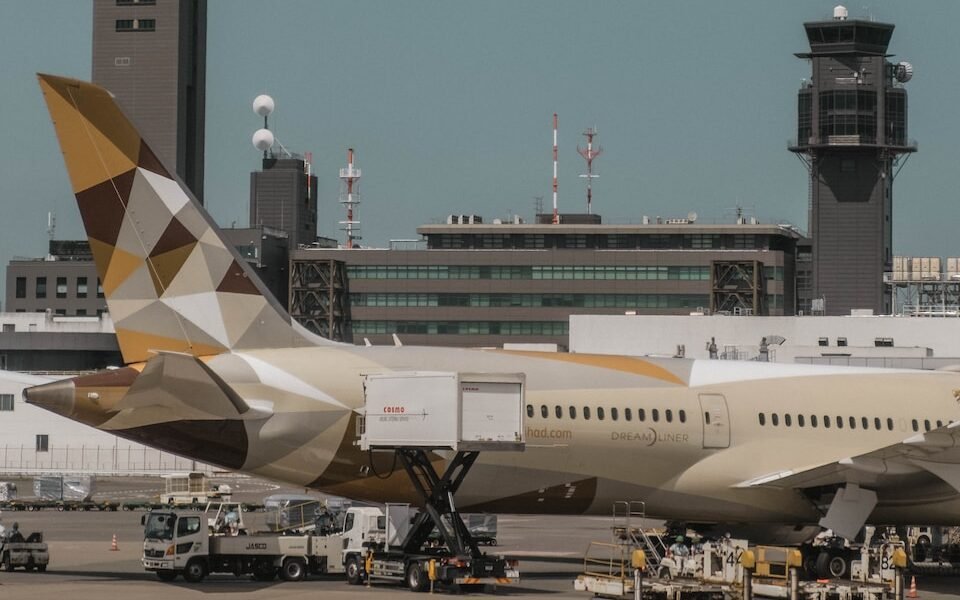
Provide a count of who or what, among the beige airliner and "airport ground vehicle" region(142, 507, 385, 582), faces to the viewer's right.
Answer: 1

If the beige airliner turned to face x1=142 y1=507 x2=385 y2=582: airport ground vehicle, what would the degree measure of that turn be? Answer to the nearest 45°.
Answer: approximately 180°

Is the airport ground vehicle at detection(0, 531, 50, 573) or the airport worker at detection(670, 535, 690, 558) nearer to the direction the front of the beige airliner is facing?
the airport worker

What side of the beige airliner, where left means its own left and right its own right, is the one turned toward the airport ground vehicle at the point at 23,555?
back

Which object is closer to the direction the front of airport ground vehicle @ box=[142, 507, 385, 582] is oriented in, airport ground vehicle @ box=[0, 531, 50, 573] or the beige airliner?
the airport ground vehicle

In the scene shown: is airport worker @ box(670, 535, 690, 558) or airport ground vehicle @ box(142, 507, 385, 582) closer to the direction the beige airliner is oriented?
the airport worker

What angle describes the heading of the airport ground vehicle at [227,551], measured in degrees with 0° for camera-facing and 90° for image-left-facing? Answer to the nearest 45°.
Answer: approximately 45°

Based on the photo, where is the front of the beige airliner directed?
to the viewer's right

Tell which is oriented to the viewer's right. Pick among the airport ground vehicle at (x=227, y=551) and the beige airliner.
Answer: the beige airliner

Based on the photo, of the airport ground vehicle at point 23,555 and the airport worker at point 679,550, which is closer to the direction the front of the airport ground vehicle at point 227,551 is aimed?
the airport ground vehicle
